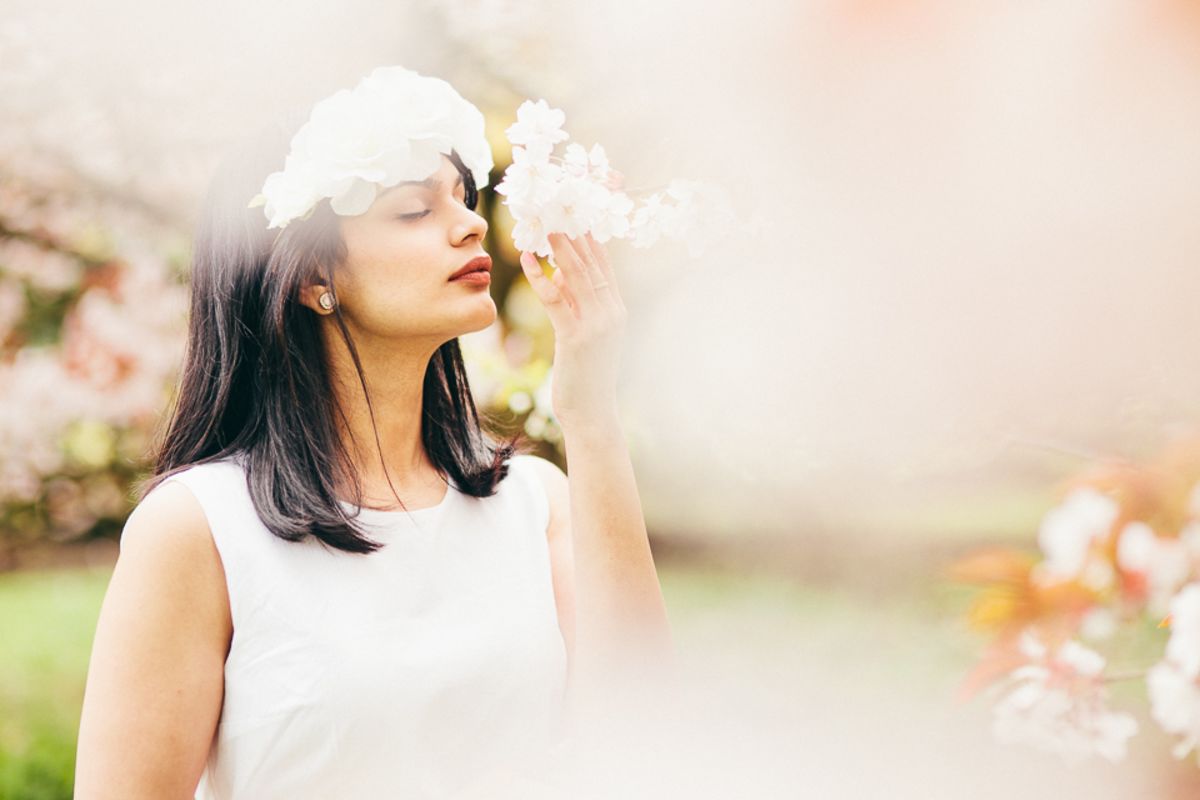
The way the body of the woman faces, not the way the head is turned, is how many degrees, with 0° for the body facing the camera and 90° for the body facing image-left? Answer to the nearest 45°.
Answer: approximately 315°

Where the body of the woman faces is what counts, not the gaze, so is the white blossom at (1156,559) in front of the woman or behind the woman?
in front

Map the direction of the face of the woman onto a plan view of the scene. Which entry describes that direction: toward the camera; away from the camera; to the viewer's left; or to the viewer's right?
to the viewer's right
